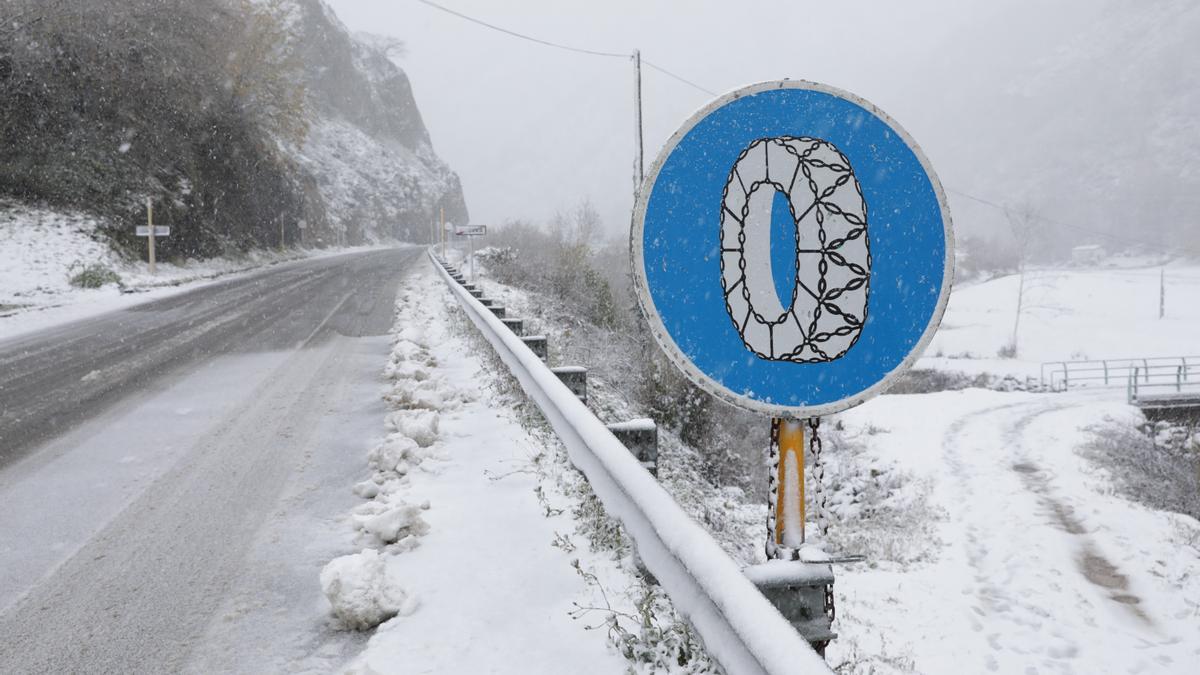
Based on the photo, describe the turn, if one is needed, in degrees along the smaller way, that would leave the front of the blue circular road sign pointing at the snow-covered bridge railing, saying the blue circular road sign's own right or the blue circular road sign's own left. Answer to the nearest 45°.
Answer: approximately 180°

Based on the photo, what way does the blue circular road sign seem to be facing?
toward the camera

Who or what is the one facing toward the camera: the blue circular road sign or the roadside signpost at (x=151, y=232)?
the blue circular road sign
